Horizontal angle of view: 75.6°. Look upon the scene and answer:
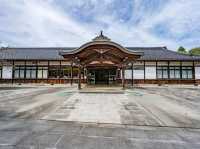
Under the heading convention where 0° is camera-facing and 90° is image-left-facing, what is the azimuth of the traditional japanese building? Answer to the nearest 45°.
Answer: approximately 0°
